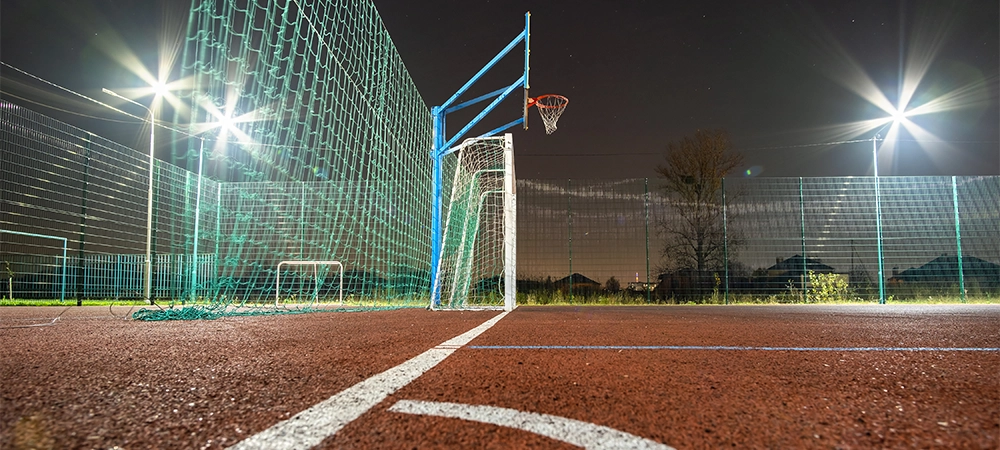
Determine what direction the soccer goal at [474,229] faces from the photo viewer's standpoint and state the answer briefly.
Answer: facing to the right of the viewer

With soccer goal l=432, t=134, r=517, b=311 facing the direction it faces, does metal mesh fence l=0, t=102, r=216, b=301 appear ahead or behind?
behind

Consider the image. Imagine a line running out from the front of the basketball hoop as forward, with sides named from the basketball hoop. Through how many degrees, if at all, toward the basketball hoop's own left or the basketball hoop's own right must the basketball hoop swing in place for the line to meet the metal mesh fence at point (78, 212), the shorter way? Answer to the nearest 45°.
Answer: approximately 180°

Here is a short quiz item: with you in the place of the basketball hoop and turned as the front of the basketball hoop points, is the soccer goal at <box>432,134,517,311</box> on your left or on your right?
on your right

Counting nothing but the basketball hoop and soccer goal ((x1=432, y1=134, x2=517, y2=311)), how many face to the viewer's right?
2

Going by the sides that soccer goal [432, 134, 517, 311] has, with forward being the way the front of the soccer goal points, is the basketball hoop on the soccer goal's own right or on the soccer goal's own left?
on the soccer goal's own left

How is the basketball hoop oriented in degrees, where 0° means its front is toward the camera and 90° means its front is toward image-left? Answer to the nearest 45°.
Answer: approximately 270°
